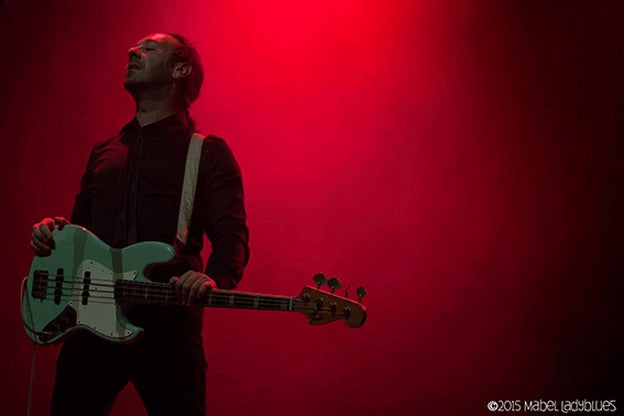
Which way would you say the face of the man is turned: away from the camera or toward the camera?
toward the camera

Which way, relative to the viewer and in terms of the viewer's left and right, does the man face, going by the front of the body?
facing the viewer and to the left of the viewer
